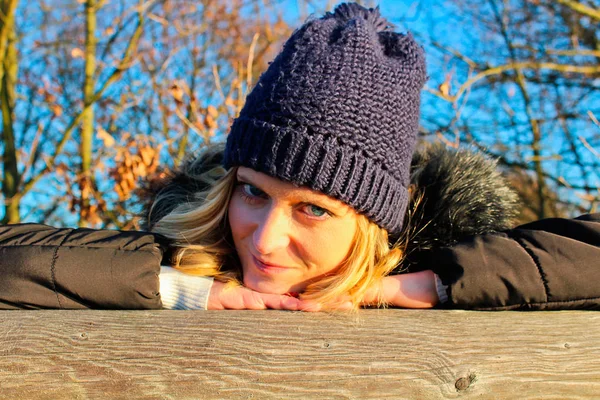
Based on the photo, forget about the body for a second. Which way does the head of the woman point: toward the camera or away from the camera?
toward the camera

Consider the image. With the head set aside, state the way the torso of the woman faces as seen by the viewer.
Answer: toward the camera
